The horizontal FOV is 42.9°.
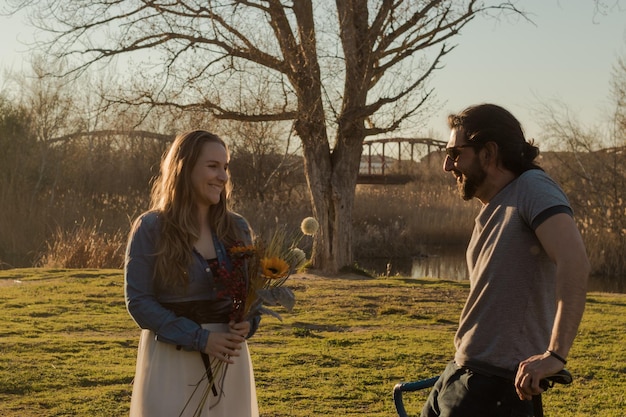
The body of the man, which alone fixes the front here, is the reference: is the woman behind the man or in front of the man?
in front

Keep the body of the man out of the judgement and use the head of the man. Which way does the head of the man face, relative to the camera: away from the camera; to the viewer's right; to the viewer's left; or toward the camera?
to the viewer's left

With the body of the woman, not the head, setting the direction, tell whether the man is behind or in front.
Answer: in front

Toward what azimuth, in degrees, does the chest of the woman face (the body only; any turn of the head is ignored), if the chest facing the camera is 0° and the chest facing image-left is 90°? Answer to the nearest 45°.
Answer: approximately 315°

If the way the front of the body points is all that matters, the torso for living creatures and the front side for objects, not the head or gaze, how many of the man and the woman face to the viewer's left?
1

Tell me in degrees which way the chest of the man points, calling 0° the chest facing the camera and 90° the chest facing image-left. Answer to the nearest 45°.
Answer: approximately 90°

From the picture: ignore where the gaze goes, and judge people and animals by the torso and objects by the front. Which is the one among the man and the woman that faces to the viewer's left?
the man
